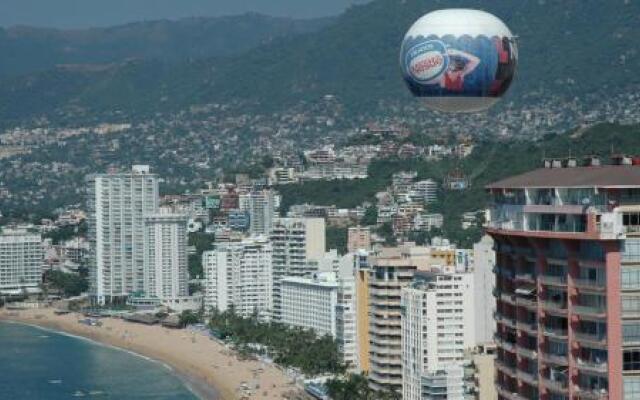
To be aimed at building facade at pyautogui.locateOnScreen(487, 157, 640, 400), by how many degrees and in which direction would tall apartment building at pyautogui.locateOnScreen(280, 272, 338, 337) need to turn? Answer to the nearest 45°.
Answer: approximately 45° to its left

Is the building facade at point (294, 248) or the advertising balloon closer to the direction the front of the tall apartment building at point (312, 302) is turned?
the advertising balloon

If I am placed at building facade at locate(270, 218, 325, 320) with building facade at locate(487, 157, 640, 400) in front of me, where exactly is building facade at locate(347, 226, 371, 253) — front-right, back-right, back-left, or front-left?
back-left

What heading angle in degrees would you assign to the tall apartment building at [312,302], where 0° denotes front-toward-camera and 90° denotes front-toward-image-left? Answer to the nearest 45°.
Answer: approximately 45°

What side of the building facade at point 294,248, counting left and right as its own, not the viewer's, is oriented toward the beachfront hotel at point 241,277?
right

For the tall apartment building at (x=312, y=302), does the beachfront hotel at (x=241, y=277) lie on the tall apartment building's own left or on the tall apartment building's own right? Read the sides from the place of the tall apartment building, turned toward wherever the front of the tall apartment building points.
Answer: on the tall apartment building's own right

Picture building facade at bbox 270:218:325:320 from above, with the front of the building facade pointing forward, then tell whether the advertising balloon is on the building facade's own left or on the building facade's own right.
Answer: on the building facade's own left

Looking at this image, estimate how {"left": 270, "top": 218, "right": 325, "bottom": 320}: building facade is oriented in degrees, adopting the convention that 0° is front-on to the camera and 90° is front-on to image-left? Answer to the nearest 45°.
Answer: approximately 45°
